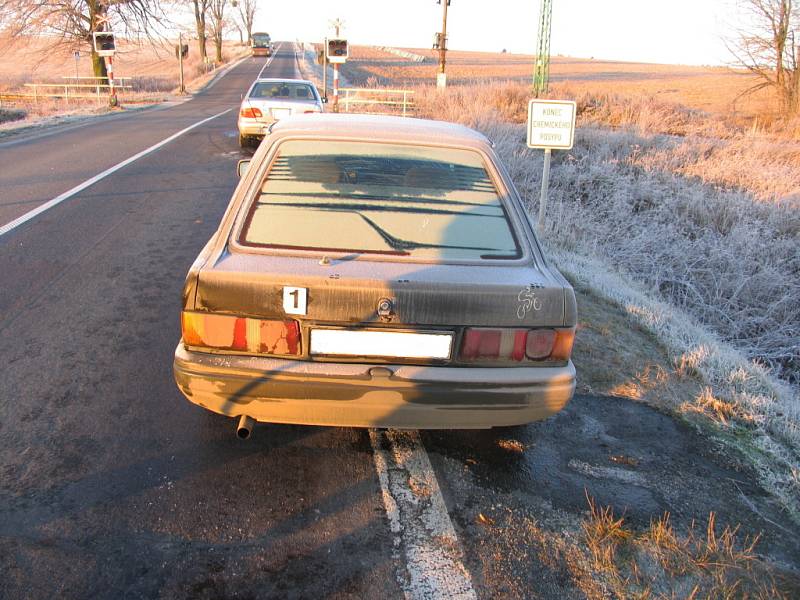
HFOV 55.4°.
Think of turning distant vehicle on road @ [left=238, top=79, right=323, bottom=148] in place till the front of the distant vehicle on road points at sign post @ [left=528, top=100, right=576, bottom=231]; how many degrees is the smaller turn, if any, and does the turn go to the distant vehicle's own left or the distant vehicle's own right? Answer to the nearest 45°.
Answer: approximately 180°

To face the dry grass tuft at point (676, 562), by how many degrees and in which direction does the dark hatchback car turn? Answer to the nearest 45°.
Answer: approximately 135° to its right

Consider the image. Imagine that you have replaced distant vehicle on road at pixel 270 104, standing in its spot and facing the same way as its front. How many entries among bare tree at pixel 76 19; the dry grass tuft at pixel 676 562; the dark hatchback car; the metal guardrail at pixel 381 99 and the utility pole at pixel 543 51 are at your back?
2

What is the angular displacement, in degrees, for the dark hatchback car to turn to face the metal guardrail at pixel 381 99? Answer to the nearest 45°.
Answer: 0° — it already faces it

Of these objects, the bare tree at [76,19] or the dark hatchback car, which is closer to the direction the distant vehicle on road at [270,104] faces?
the bare tree

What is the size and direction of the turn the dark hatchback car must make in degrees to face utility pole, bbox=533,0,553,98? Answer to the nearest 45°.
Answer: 0° — it already faces it

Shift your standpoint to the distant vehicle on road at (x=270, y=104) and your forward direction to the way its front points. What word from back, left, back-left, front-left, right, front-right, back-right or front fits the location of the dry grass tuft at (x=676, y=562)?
back

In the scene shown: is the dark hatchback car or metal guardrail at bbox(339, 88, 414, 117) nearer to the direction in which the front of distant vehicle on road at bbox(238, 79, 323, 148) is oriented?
the metal guardrail

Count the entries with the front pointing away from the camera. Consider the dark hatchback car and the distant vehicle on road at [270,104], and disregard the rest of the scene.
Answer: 2

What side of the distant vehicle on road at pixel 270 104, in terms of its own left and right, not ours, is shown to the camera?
back

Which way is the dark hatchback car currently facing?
away from the camera
